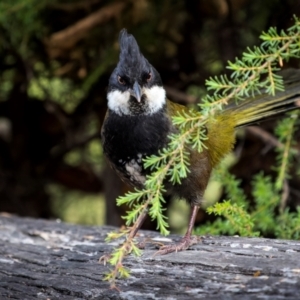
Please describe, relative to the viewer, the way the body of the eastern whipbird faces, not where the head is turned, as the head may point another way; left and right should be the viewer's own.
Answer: facing the viewer and to the left of the viewer
